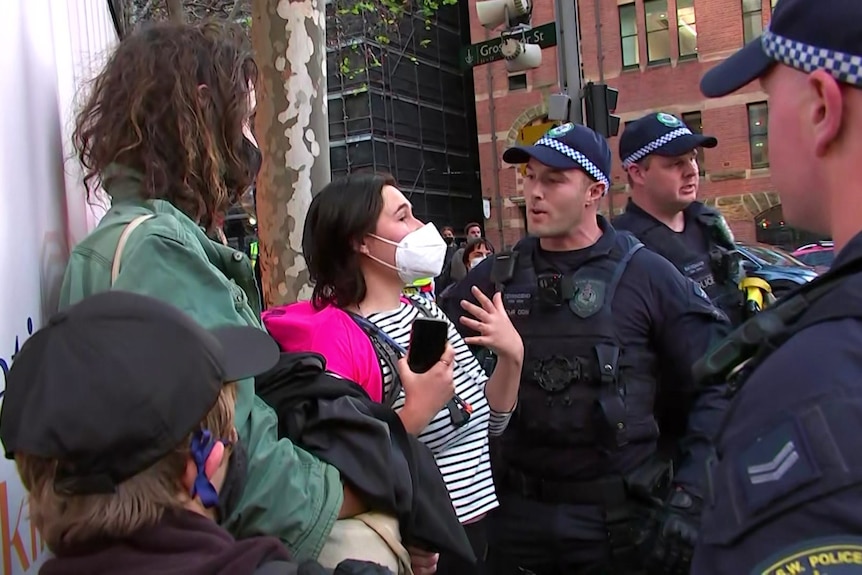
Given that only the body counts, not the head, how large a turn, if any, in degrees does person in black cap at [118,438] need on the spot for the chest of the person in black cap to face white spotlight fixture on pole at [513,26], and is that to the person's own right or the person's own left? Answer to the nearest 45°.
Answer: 0° — they already face it

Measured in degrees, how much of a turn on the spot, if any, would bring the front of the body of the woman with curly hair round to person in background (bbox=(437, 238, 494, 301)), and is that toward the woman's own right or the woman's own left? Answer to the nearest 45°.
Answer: approximately 90° to the woman's own left

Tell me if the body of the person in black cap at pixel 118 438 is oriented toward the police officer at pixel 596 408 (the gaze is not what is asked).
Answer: yes

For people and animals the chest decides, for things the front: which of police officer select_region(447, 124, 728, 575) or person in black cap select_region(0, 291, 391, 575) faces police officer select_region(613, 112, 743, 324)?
the person in black cap

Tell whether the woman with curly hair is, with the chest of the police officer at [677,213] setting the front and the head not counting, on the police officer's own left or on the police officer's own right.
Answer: on the police officer's own right

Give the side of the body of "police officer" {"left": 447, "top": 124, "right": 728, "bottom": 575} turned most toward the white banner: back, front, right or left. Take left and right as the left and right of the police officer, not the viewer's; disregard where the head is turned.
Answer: front

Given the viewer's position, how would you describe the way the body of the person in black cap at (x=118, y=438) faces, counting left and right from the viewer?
facing away from the viewer and to the right of the viewer

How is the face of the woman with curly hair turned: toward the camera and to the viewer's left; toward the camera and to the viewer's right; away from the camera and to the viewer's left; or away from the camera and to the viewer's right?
away from the camera and to the viewer's right

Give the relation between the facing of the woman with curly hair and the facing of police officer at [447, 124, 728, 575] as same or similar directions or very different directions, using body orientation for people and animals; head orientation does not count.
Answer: very different directions

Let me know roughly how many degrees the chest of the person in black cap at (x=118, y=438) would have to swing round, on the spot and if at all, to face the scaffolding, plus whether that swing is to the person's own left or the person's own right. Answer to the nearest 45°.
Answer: approximately 45° to the person's own left

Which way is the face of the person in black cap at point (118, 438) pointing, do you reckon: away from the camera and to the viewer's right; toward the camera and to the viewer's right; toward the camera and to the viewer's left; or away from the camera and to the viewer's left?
away from the camera and to the viewer's right
